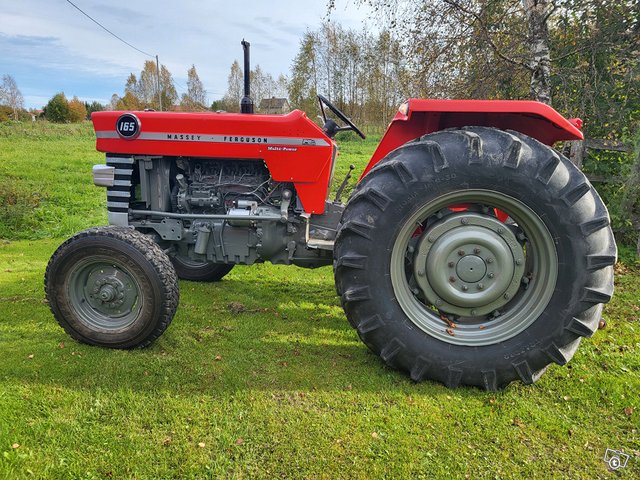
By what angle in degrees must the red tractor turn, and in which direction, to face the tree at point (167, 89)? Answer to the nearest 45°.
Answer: approximately 90° to its right

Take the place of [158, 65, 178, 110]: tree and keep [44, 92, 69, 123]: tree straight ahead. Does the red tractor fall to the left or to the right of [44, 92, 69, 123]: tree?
left

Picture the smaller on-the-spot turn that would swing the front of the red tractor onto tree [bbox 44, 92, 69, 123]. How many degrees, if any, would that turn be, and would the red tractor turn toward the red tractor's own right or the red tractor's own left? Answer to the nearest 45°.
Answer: approximately 45° to the red tractor's own right

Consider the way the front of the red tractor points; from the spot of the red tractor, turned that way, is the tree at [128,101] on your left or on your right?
on your right

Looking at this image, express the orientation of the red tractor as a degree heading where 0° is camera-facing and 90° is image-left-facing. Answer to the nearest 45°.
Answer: approximately 90°

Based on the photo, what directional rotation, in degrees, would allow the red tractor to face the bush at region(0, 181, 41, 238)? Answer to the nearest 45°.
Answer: approximately 45° to its right
